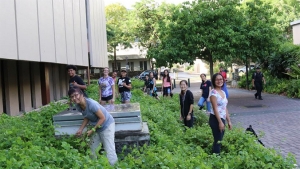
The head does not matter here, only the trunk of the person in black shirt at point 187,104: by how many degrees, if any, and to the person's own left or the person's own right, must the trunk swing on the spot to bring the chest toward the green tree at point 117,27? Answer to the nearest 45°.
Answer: approximately 135° to the person's own right

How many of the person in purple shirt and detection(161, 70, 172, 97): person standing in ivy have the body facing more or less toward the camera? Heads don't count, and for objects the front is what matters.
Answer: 2

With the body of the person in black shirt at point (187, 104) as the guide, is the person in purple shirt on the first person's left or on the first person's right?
on the first person's right

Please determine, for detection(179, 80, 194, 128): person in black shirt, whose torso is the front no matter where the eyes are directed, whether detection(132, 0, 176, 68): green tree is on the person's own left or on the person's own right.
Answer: on the person's own right

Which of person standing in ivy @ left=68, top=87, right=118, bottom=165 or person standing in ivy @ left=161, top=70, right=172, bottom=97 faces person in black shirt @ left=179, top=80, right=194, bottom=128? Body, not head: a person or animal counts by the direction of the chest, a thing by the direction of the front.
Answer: person standing in ivy @ left=161, top=70, right=172, bottom=97

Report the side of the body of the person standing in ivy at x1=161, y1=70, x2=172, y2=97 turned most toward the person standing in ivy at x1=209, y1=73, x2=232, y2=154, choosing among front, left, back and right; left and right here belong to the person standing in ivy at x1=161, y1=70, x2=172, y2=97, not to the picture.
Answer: front

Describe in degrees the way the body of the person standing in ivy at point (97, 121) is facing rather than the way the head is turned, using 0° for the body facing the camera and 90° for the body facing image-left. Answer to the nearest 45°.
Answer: approximately 45°

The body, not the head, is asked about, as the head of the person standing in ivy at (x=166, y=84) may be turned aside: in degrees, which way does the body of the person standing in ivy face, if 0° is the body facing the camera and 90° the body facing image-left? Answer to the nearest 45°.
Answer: approximately 0°

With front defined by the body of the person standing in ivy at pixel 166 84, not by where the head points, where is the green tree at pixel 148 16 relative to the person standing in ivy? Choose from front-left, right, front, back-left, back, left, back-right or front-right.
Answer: back

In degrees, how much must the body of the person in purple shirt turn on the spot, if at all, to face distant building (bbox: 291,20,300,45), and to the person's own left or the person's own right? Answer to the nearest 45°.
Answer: approximately 135° to the person's own left

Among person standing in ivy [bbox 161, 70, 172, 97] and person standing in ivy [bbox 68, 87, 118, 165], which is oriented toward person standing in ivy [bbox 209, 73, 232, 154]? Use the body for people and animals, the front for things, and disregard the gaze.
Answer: person standing in ivy [bbox 161, 70, 172, 97]

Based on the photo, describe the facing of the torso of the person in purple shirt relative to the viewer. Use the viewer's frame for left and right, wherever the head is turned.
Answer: facing the viewer

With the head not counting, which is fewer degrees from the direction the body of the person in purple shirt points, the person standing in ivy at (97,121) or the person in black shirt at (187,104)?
the person standing in ivy

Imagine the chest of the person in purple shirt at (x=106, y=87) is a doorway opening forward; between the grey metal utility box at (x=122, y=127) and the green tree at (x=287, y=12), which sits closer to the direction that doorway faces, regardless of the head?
the grey metal utility box

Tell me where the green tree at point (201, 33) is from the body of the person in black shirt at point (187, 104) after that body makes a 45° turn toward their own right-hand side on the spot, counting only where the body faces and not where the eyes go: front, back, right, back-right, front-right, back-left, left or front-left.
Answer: right

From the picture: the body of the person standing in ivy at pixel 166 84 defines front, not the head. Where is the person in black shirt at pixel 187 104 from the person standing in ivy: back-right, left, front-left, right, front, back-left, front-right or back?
front

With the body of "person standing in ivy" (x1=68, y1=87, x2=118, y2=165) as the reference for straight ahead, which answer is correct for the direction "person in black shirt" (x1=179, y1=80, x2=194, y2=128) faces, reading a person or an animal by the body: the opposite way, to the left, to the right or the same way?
the same way

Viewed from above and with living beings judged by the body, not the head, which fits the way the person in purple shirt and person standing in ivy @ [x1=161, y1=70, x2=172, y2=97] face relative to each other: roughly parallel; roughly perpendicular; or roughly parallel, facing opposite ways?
roughly parallel
